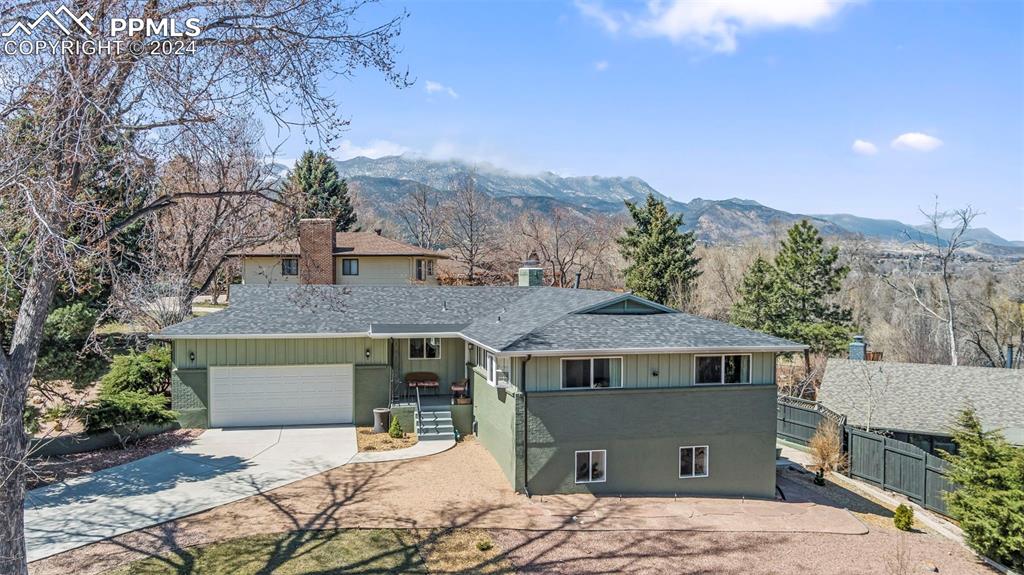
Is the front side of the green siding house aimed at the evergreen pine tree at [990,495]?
no

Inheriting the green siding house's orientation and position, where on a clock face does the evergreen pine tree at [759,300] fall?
The evergreen pine tree is roughly at 7 o'clock from the green siding house.

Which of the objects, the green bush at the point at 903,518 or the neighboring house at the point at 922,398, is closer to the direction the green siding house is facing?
the green bush

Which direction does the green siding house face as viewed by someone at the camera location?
facing the viewer

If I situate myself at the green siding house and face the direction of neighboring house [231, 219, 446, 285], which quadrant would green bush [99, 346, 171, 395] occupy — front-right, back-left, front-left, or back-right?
front-left

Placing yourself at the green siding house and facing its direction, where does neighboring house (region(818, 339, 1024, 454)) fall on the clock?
The neighboring house is roughly at 8 o'clock from the green siding house.

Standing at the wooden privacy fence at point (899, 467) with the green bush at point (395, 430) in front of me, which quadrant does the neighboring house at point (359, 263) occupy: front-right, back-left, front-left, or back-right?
front-right

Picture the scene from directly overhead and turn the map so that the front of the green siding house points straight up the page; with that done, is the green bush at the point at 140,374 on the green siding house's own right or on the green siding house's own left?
on the green siding house's own right

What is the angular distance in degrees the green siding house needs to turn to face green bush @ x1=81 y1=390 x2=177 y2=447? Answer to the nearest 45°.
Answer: approximately 90° to its right

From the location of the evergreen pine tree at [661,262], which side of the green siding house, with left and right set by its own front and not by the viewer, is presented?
back

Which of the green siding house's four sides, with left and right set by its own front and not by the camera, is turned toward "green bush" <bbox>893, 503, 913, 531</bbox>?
left

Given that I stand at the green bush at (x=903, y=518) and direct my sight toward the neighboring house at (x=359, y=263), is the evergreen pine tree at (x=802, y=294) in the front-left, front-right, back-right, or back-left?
front-right
